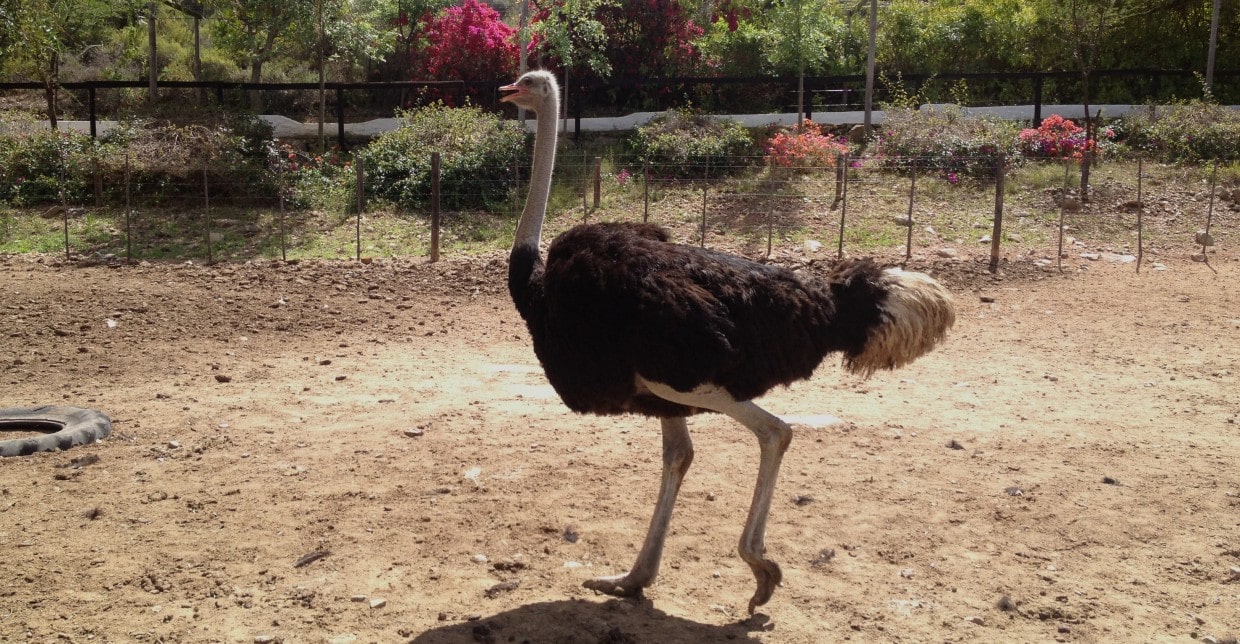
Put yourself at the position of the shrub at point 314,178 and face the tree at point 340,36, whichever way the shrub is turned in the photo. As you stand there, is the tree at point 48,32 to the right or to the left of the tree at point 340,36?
left

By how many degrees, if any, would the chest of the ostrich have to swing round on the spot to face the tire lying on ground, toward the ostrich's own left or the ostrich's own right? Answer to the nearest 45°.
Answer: approximately 45° to the ostrich's own right

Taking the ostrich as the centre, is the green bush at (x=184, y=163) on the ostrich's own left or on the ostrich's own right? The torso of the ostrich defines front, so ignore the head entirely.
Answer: on the ostrich's own right

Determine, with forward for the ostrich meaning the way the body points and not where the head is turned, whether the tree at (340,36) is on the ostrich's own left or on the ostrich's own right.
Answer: on the ostrich's own right

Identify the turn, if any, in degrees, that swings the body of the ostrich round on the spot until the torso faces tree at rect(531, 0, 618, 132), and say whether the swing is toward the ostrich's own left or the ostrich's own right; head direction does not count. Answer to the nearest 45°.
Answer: approximately 90° to the ostrich's own right

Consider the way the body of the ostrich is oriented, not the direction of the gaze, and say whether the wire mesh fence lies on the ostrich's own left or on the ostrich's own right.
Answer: on the ostrich's own right

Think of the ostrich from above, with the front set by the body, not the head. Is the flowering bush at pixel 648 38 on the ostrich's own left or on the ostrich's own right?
on the ostrich's own right

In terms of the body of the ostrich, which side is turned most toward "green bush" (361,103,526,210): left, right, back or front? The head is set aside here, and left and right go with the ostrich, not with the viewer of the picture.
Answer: right

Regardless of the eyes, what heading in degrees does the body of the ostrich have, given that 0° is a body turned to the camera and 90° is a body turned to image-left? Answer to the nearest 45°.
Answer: approximately 90°

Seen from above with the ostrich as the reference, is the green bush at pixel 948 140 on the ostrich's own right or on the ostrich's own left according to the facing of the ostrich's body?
on the ostrich's own right

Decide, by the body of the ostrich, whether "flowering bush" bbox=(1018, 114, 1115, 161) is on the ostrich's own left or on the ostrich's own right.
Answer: on the ostrich's own right

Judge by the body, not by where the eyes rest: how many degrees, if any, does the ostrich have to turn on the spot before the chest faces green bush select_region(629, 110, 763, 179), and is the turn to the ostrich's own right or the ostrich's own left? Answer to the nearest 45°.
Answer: approximately 90° to the ostrich's own right
